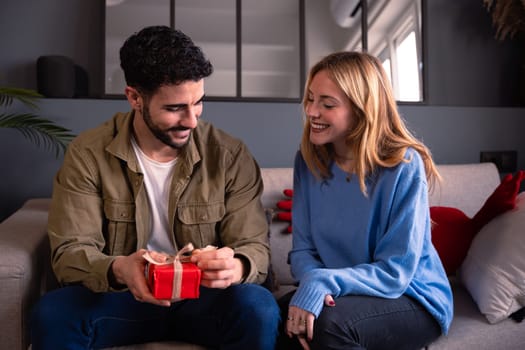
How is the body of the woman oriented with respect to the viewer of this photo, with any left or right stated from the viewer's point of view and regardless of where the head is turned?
facing the viewer and to the left of the viewer

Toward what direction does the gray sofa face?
toward the camera

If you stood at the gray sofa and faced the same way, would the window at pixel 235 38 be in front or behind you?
behind

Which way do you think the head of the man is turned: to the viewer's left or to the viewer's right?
to the viewer's right

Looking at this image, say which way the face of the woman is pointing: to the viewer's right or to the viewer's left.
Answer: to the viewer's left

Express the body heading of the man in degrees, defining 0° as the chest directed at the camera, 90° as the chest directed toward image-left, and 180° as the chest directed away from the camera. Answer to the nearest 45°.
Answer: approximately 0°
